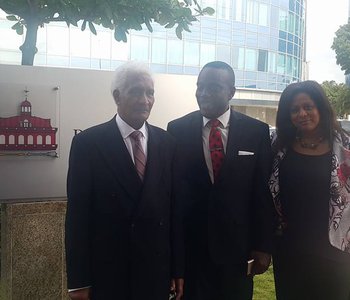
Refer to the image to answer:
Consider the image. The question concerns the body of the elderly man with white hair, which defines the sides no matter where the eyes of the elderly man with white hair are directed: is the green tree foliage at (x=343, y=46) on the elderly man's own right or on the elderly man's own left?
on the elderly man's own left

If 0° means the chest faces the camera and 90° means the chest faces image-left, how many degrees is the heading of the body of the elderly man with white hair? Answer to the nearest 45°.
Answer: approximately 315°

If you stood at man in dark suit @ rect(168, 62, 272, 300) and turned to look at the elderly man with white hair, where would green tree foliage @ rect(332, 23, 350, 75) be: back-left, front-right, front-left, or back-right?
back-right

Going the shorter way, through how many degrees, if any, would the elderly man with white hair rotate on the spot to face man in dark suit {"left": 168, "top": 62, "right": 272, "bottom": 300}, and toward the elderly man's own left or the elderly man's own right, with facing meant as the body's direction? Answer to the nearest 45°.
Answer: approximately 90° to the elderly man's own left
